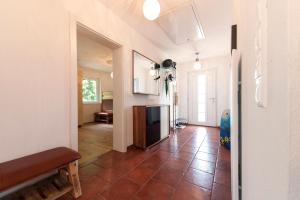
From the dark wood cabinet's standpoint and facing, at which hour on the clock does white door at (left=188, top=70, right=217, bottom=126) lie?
The white door is roughly at 9 o'clock from the dark wood cabinet.

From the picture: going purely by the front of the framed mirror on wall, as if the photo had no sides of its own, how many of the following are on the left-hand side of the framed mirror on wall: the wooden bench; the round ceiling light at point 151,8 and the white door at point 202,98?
1

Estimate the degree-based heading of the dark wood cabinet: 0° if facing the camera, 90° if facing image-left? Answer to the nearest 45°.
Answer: approximately 315°

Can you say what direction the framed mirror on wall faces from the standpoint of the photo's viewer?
facing the viewer and to the right of the viewer

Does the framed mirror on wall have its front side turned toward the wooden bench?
no

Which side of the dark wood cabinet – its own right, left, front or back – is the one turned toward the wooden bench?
right

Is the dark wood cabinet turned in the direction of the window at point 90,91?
no

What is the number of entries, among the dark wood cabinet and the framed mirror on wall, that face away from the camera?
0

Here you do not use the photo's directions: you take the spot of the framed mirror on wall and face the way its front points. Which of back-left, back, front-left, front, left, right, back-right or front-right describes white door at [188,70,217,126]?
left

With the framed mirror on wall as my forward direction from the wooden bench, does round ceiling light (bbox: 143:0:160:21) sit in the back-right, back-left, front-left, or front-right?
front-right

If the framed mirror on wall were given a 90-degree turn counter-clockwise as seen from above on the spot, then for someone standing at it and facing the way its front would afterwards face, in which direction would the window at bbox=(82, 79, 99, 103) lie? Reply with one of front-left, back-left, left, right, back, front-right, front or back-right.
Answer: left

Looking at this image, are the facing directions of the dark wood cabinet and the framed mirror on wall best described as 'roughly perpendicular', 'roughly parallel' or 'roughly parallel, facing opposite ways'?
roughly parallel
